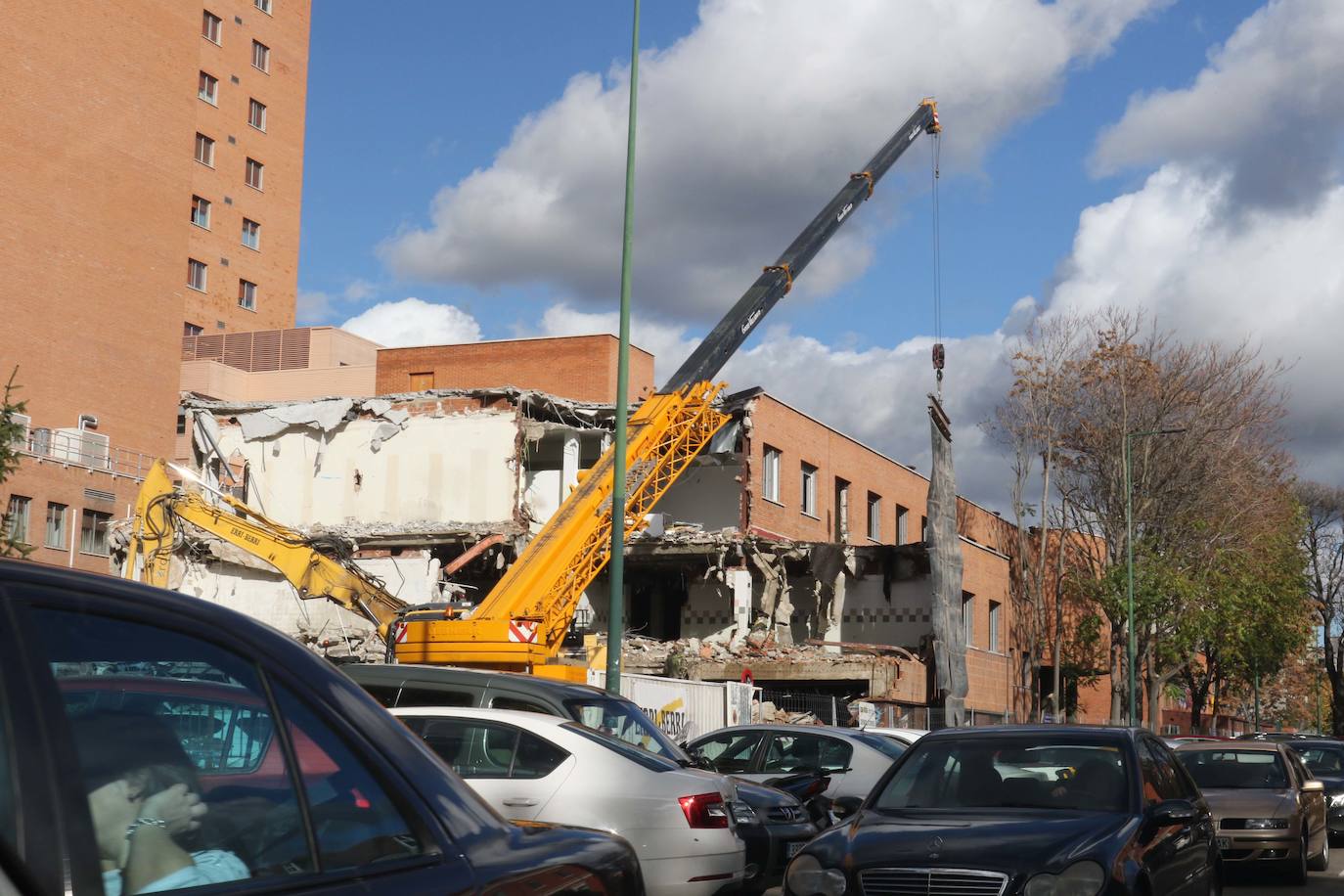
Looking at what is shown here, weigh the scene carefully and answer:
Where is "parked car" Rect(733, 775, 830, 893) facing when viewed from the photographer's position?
facing the viewer and to the right of the viewer

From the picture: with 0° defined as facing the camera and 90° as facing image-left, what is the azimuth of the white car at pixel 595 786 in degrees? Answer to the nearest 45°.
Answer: approximately 135°

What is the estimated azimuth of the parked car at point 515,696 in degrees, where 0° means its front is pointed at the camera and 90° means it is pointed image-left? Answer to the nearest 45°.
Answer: approximately 315°

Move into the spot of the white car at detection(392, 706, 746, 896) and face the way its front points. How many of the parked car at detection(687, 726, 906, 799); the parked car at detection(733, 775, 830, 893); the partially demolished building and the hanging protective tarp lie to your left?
0

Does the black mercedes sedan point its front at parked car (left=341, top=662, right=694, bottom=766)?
no

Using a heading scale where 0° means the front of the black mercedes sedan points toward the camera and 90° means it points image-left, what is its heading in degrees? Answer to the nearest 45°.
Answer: approximately 45°

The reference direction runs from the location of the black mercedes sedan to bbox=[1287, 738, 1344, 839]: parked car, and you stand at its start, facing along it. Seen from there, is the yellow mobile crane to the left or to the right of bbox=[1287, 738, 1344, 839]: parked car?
left

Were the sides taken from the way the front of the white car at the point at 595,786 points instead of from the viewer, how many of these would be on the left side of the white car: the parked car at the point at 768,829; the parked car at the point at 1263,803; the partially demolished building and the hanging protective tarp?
0

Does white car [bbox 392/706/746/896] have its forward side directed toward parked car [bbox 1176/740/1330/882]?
no

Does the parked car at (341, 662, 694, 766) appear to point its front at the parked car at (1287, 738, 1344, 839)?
no

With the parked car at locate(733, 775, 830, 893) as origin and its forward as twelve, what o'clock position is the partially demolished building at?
The partially demolished building is roughly at 7 o'clock from the parked car.
